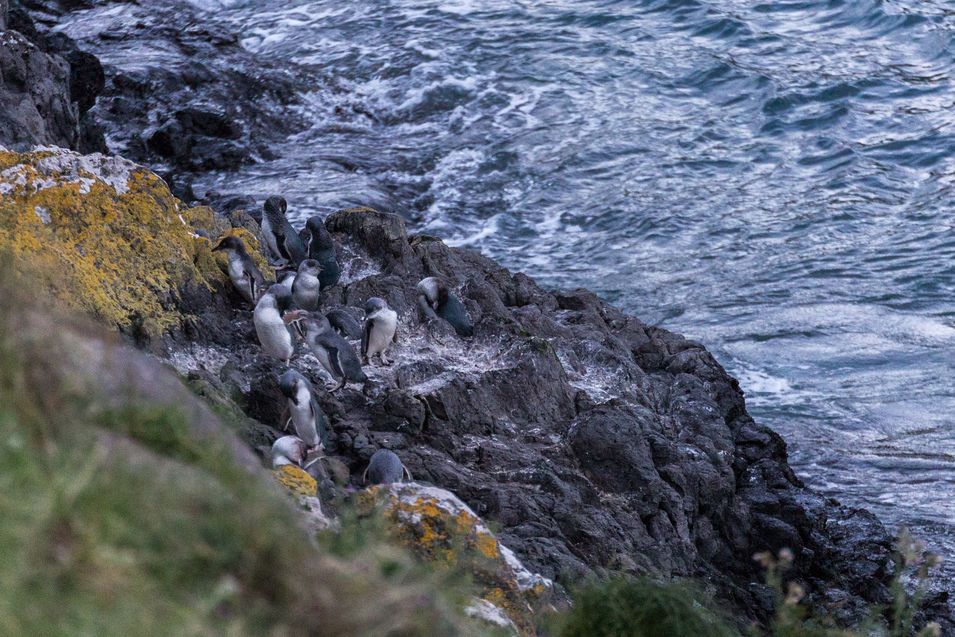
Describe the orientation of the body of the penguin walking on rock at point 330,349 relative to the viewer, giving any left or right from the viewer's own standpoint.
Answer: facing to the left of the viewer

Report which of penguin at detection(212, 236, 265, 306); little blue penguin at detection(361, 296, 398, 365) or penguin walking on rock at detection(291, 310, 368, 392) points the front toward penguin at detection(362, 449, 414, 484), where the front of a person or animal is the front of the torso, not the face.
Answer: the little blue penguin

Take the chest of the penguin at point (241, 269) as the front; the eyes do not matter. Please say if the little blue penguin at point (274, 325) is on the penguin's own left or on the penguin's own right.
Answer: on the penguin's own left

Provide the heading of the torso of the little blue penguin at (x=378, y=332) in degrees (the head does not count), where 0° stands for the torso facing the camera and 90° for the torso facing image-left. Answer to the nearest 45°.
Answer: approximately 0°

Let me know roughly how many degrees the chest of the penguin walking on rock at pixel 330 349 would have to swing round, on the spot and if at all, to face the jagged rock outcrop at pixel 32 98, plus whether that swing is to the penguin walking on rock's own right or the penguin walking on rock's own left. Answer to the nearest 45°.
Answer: approximately 45° to the penguin walking on rock's own right

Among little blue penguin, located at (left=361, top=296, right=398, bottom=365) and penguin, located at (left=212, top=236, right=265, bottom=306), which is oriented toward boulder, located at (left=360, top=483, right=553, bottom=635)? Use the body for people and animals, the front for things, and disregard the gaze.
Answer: the little blue penguin

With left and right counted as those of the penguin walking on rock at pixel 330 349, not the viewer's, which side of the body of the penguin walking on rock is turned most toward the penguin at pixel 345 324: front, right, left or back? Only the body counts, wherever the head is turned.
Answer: right
